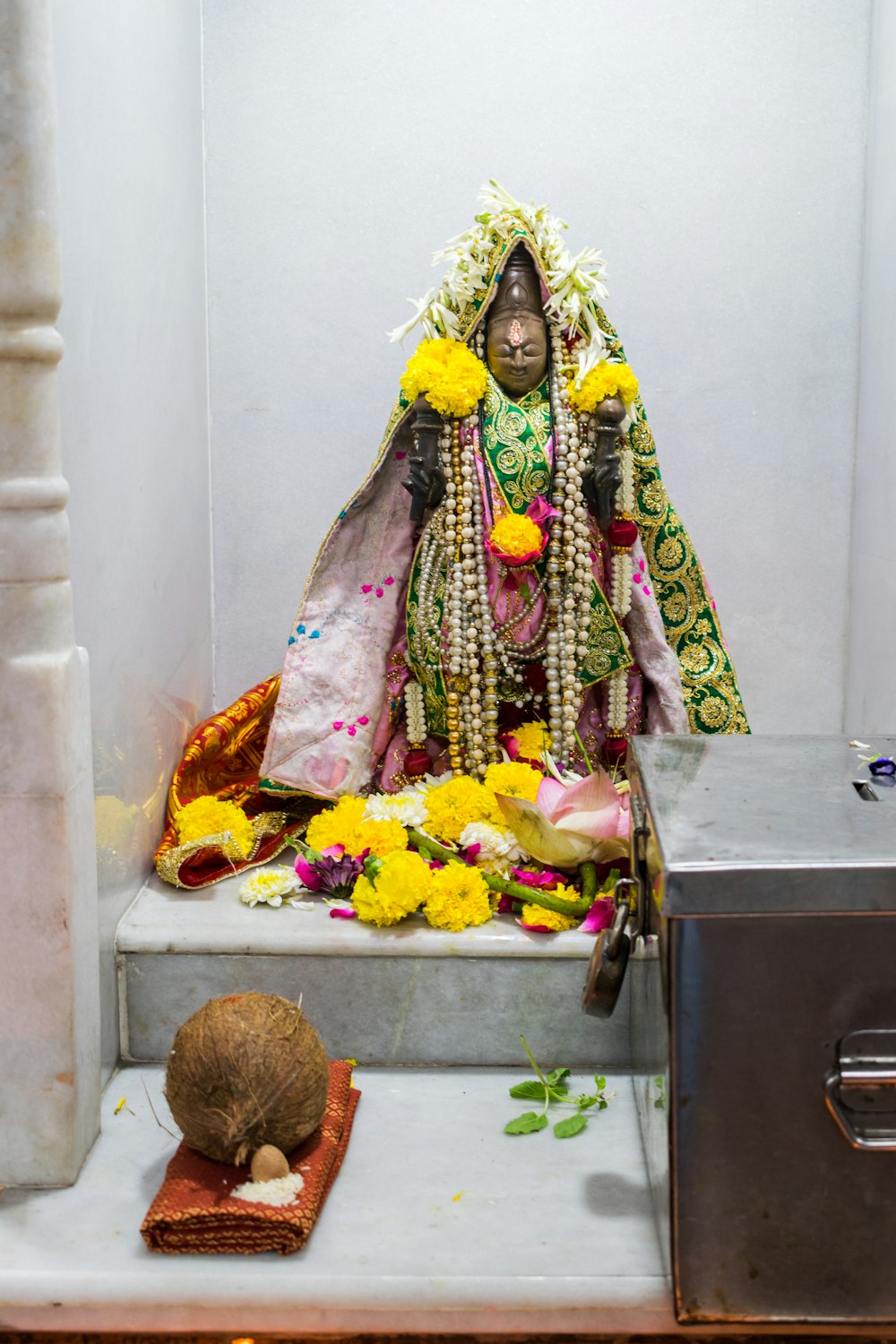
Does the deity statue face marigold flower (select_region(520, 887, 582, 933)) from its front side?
yes

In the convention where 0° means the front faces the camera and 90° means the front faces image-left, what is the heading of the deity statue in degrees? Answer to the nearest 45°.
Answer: approximately 0°

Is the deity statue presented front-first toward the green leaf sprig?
yes

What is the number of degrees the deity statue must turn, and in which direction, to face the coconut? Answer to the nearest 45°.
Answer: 0° — it already faces it

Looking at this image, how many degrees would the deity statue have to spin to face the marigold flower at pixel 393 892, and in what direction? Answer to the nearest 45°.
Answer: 0° — it already faces it
